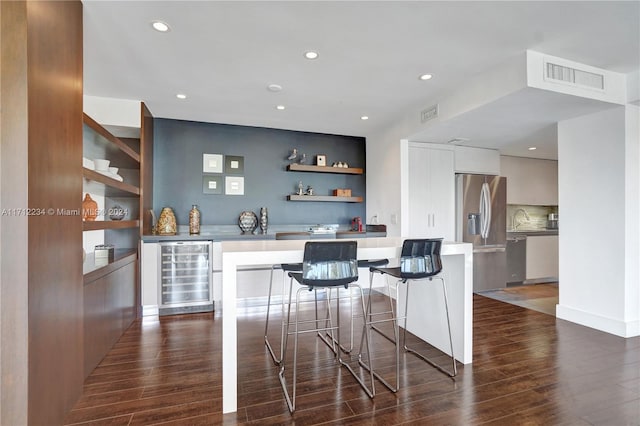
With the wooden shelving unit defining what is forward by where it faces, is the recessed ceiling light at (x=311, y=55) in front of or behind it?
in front

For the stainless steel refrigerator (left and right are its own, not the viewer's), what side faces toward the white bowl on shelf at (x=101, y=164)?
right

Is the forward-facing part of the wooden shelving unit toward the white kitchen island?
yes

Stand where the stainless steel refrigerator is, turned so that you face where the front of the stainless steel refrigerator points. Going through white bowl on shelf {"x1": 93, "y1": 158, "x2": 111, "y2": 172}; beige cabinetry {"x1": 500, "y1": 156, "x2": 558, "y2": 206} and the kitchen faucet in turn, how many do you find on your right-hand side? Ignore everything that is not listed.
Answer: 1

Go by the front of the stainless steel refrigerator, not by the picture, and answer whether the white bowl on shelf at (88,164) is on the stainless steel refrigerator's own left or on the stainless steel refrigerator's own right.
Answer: on the stainless steel refrigerator's own right

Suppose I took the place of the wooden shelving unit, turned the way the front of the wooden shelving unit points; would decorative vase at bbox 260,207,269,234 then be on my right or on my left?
on my left

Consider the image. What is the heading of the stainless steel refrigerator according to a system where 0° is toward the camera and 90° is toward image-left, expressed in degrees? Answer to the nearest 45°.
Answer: approximately 315°

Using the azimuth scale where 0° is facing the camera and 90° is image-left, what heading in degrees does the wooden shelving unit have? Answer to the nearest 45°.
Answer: approximately 315°

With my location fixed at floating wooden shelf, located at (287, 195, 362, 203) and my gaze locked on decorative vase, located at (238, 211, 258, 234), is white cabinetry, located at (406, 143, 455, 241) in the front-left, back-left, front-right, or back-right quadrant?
back-left

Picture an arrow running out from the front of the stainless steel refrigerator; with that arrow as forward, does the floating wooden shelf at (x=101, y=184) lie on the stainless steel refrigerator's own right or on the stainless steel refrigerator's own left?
on the stainless steel refrigerator's own right
